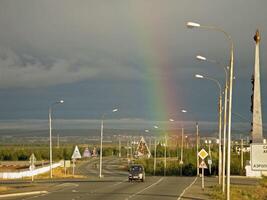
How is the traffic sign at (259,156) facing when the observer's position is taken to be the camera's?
facing the viewer
